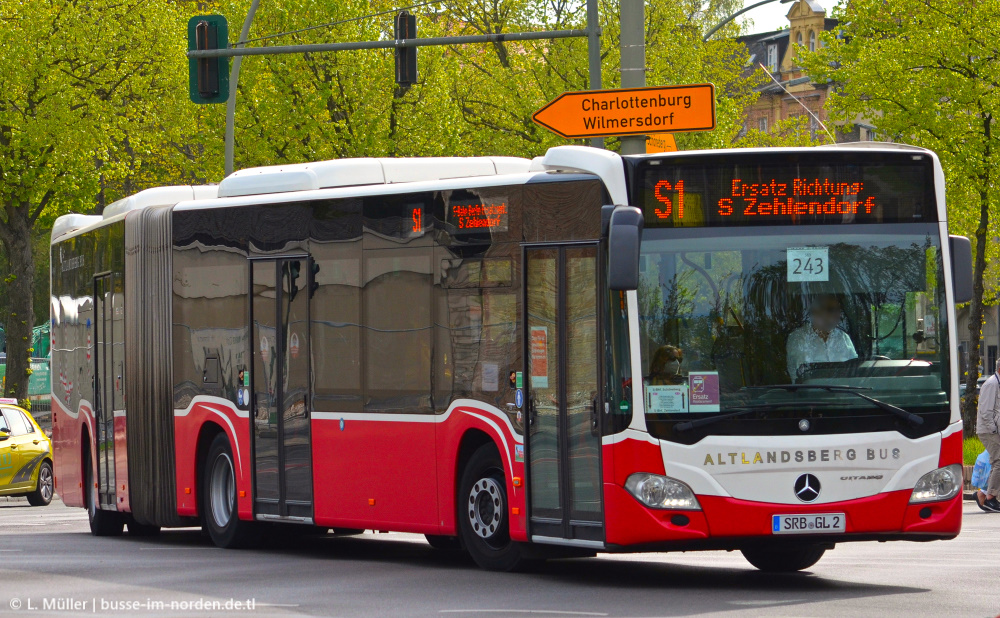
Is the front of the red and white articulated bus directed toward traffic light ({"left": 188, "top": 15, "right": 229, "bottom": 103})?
no

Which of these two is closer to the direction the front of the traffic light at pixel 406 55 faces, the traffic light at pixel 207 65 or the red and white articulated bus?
the traffic light

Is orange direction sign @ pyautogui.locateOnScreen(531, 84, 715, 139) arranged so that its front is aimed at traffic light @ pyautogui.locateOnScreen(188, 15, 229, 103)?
no

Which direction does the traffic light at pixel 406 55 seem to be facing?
away from the camera

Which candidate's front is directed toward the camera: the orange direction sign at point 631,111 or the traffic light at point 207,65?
the orange direction sign

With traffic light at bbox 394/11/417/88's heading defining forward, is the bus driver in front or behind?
behind

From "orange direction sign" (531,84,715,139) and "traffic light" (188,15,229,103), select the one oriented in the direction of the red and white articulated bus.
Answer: the orange direction sign

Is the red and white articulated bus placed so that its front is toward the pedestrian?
no

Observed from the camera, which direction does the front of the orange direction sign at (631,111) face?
facing the viewer

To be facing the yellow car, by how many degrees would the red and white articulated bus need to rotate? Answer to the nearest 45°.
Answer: approximately 180°
